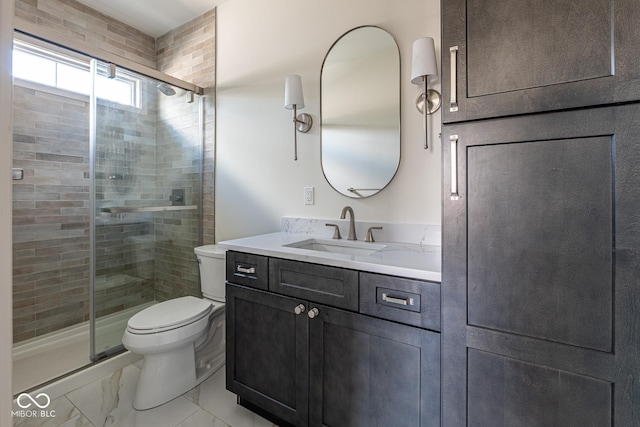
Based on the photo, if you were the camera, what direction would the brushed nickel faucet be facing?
facing the viewer and to the left of the viewer

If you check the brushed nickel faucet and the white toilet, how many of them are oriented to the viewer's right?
0

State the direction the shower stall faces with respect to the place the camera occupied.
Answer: facing the viewer and to the right of the viewer

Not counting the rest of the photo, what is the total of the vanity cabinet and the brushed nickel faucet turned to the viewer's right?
0

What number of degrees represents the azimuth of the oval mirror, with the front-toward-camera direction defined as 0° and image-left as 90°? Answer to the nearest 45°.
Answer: approximately 45°

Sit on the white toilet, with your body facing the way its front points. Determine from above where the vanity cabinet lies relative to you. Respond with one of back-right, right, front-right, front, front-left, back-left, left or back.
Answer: left

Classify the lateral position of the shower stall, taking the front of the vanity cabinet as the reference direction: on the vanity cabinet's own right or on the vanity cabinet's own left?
on the vanity cabinet's own right

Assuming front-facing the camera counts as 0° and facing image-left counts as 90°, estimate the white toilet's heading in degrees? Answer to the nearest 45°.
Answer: approximately 45°

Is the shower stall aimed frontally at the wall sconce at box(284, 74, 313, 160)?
yes
